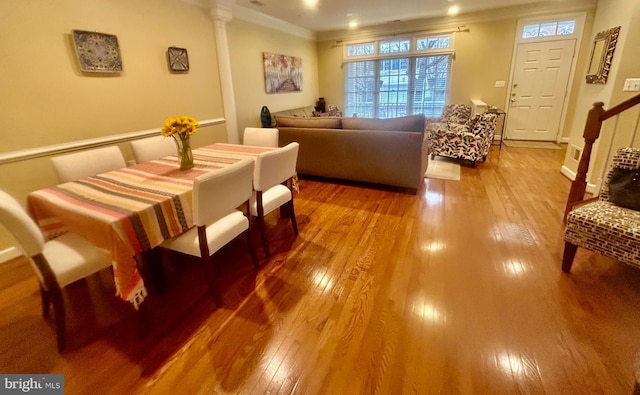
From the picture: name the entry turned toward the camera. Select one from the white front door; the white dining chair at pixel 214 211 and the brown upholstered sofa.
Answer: the white front door

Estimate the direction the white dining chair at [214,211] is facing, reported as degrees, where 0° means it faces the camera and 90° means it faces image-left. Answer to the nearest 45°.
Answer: approximately 135°

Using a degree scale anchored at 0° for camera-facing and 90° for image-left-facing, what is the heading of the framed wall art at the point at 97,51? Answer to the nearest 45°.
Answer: approximately 315°

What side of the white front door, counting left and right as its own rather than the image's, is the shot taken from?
front

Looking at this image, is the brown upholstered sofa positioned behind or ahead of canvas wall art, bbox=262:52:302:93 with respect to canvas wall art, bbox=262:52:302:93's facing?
ahead

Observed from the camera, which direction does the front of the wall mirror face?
facing the viewer and to the left of the viewer

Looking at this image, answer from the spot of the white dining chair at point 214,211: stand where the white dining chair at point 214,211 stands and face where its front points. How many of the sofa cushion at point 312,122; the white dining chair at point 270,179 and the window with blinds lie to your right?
3

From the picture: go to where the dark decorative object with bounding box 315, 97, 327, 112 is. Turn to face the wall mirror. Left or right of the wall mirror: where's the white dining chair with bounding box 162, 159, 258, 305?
right

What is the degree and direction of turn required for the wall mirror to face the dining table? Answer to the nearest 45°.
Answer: approximately 45° to its left

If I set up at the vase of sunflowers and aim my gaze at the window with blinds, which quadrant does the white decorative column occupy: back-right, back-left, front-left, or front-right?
front-left

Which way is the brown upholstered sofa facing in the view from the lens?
facing away from the viewer

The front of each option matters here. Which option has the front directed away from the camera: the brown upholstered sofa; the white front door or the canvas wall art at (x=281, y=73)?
the brown upholstered sofa

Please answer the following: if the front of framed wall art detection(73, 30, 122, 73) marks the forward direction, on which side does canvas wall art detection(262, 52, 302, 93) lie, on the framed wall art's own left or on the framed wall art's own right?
on the framed wall art's own left

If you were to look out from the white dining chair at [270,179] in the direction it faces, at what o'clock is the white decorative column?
The white decorative column is roughly at 1 o'clock from the white dining chair.
